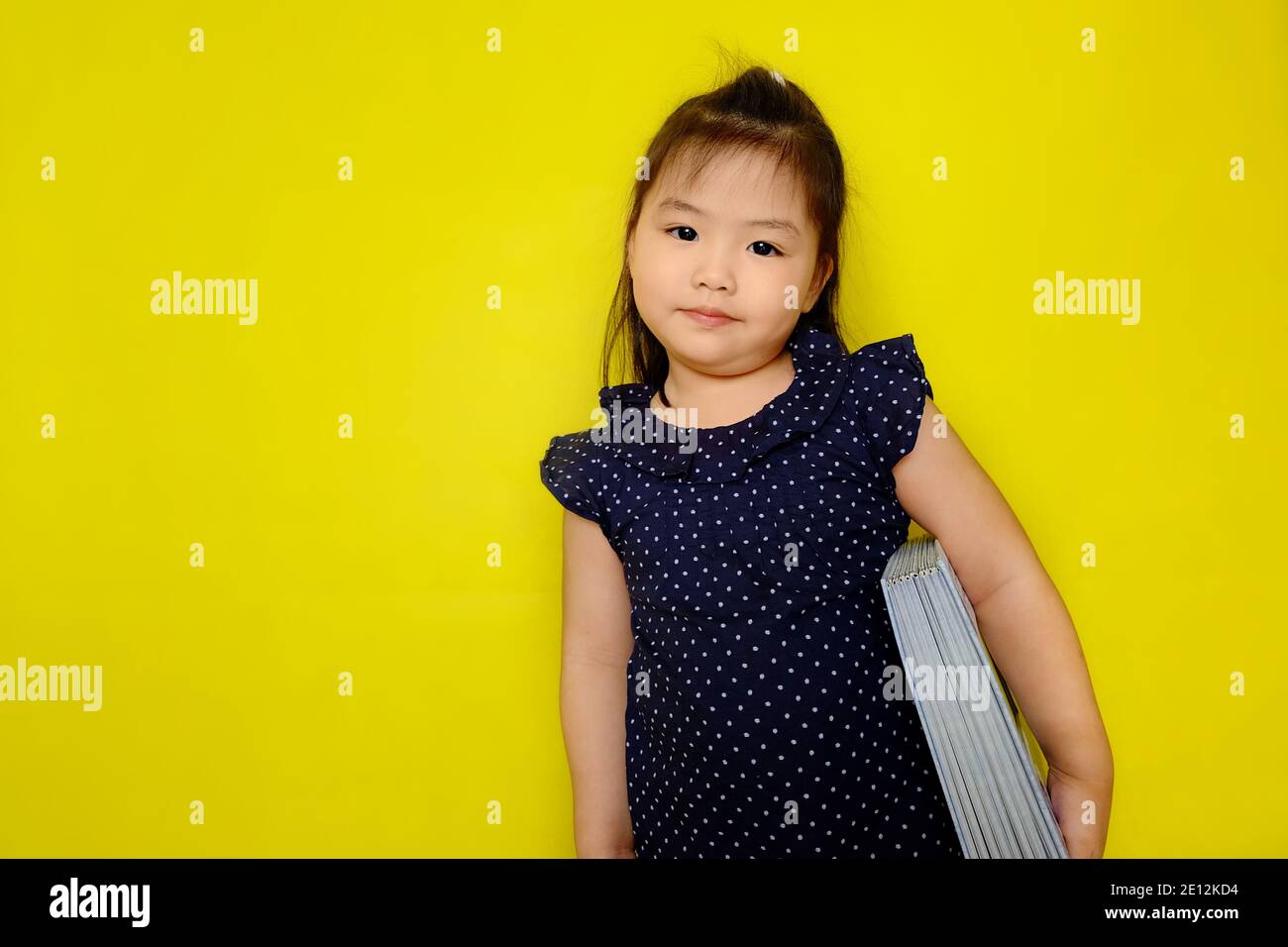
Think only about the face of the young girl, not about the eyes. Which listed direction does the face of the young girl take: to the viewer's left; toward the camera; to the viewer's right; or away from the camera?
toward the camera
